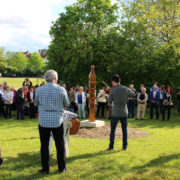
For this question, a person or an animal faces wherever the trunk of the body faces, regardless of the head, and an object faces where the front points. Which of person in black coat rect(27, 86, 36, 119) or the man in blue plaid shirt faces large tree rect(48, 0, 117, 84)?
the man in blue plaid shirt

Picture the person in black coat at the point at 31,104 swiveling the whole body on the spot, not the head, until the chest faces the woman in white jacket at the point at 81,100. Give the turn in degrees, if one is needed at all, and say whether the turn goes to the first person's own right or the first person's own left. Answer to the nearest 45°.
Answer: approximately 90° to the first person's own left

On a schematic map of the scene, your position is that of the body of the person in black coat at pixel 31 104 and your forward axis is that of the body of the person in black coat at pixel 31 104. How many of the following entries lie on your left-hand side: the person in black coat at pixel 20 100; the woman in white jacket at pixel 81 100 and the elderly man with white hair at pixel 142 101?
2

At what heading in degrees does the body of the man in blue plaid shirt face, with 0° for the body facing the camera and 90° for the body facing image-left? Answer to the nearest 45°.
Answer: approximately 180°

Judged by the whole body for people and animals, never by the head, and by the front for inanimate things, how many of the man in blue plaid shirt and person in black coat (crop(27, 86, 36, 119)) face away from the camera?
1

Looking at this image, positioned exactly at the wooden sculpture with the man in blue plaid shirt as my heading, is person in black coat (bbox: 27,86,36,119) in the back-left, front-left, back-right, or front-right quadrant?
back-right

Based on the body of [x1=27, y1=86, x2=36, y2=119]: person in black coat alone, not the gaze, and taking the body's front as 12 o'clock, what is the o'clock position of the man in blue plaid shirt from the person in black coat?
The man in blue plaid shirt is roughly at 12 o'clock from the person in black coat.

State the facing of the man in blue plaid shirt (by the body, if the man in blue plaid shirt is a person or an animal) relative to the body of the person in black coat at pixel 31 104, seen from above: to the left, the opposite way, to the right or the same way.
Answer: the opposite way
